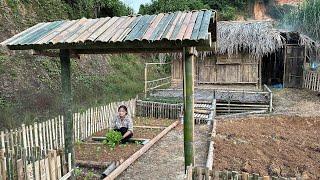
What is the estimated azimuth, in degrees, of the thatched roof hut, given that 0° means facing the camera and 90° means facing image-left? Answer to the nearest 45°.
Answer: approximately 0°

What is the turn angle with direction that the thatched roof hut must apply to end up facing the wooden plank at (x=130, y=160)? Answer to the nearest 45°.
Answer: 0° — it already faces it

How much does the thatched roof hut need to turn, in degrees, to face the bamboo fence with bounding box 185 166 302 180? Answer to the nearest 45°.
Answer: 0° — it already faces it

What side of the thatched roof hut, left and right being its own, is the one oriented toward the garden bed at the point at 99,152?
front

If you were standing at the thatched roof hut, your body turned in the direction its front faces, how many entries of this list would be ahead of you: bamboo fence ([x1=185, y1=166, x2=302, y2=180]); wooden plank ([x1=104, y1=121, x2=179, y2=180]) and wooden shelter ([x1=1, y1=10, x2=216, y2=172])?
3

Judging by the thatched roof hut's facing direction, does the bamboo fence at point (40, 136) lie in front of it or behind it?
in front

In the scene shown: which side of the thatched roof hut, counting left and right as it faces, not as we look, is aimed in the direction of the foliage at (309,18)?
back

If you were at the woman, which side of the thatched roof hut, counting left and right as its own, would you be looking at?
front

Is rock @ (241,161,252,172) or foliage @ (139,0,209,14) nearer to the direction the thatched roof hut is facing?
the rock

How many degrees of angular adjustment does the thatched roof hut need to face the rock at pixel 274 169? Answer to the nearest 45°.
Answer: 0° — it already faces it

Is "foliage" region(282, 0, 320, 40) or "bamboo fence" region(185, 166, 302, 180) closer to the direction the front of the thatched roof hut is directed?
the bamboo fence

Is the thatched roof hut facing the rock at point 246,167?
yes
